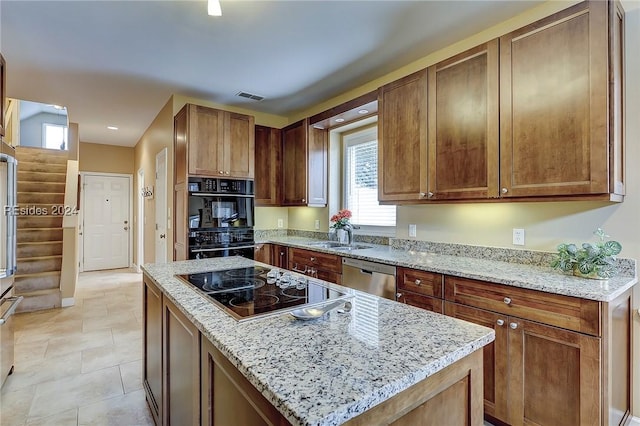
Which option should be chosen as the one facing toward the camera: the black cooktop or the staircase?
the staircase

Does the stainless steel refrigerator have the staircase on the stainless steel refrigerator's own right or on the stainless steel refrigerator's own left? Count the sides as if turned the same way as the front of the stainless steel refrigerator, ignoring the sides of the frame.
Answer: on the stainless steel refrigerator's own left

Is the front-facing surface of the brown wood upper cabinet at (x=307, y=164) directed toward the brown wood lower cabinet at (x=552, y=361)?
no

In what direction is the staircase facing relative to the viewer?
toward the camera

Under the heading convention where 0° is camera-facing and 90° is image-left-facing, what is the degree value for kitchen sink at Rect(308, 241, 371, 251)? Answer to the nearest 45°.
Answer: approximately 45°

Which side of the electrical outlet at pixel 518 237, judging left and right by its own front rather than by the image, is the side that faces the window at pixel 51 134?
right

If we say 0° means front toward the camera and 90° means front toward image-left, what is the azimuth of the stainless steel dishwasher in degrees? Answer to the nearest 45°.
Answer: approximately 45°

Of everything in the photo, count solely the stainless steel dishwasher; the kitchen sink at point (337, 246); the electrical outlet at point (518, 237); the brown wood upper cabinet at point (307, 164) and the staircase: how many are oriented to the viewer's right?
0

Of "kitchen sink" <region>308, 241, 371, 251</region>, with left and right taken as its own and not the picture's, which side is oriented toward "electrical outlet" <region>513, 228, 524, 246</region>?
left

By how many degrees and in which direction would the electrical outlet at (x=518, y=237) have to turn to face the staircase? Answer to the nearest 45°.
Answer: approximately 90° to its right

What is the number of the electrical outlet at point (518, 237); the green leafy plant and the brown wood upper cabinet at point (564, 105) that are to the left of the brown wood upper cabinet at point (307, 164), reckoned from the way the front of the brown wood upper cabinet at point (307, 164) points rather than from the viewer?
3

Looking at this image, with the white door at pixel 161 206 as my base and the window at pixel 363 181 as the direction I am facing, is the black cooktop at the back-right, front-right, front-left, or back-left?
front-right

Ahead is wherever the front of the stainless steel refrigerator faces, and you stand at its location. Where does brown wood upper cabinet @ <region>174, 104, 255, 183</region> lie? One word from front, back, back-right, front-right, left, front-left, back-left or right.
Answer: front
